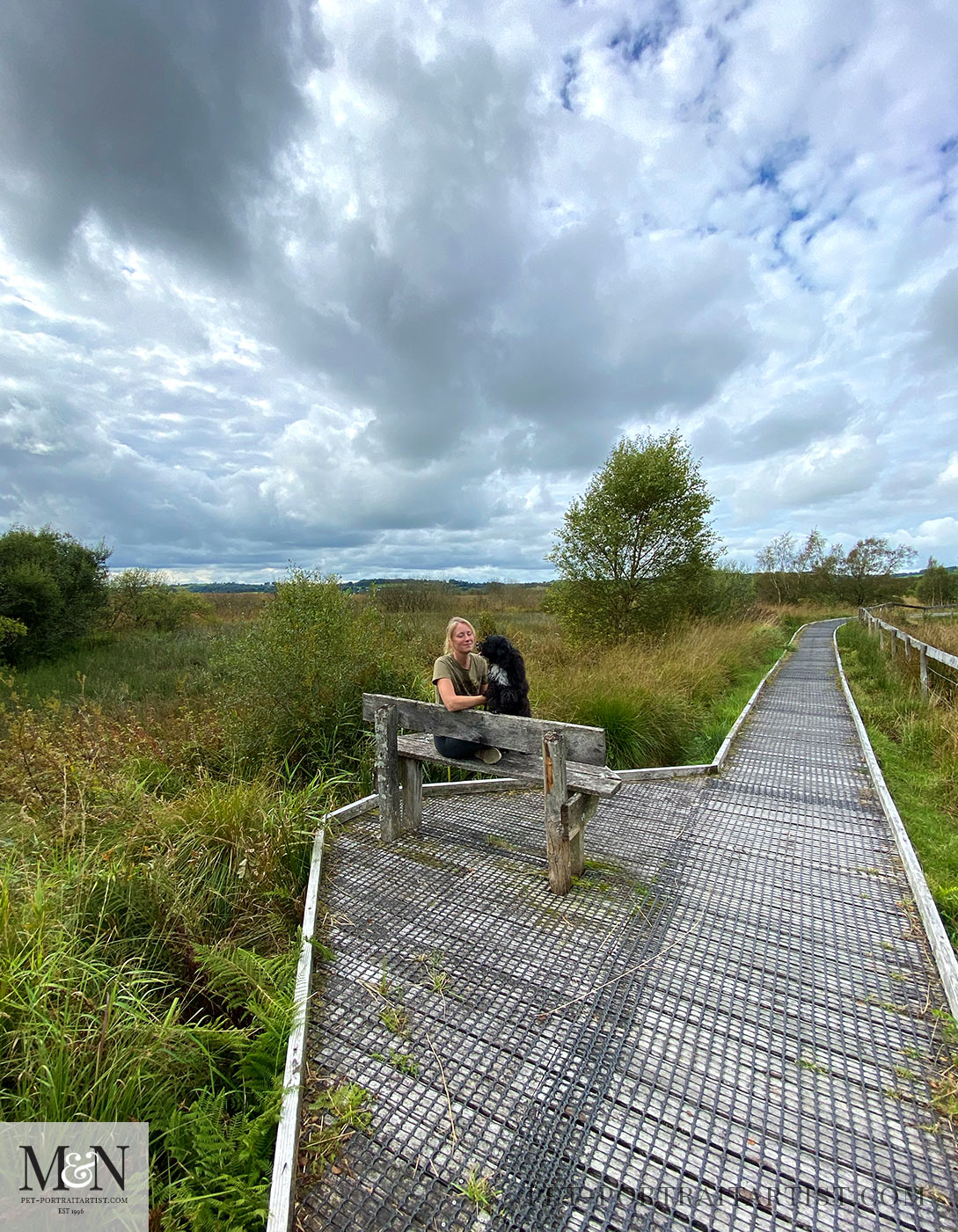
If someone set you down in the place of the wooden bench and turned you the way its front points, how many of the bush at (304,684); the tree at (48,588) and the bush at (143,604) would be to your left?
3

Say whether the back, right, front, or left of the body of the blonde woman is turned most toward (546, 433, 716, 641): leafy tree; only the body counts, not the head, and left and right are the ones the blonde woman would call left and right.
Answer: left

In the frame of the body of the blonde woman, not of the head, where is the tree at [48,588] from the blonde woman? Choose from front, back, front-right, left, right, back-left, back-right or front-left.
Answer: back

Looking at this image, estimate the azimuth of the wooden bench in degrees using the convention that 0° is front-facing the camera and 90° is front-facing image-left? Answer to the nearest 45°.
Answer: approximately 225°

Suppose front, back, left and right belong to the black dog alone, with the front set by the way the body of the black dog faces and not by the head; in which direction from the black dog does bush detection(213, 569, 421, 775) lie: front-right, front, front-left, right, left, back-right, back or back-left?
front-right

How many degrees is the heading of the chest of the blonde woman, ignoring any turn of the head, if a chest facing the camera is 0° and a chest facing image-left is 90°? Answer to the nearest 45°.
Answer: approximately 315°
